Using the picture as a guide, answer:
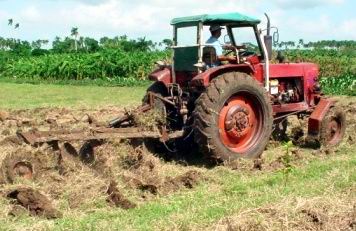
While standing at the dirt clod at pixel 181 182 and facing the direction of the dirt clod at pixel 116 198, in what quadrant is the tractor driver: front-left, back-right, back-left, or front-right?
back-right

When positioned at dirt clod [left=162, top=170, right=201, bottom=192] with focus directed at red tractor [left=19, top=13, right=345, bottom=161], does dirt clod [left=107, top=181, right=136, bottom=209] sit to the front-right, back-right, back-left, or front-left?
back-left

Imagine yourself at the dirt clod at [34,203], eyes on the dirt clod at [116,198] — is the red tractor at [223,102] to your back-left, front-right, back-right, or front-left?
front-left

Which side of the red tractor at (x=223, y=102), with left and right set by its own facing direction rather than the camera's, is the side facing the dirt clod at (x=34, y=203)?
back

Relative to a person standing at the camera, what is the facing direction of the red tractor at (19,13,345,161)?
facing away from the viewer and to the right of the viewer

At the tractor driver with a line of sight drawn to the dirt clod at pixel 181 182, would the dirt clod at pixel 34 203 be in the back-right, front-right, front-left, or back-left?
front-right

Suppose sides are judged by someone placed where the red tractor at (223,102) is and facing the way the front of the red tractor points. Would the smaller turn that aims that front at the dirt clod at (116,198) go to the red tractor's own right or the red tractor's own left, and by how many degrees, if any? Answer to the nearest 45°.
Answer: approximately 180°
